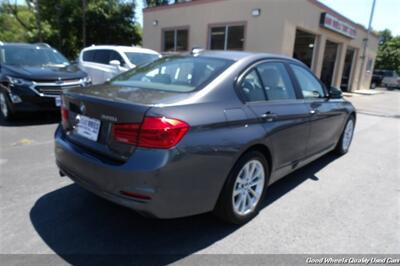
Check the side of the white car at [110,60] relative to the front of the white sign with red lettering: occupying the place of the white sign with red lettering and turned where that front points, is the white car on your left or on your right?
on your right

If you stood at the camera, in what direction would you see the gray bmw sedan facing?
facing away from the viewer and to the right of the viewer

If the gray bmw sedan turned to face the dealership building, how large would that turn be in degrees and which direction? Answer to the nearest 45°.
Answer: approximately 45° to its left

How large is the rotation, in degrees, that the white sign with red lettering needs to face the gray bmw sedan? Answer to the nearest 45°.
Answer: approximately 45° to its right

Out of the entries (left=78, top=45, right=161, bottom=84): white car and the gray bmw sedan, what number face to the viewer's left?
0

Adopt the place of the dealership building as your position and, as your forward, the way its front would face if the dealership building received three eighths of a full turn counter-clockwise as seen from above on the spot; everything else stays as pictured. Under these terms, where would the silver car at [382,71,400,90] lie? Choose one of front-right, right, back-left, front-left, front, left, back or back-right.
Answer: front-right

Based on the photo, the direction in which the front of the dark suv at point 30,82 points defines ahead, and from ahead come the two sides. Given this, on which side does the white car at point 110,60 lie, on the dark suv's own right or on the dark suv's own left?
on the dark suv's own left
